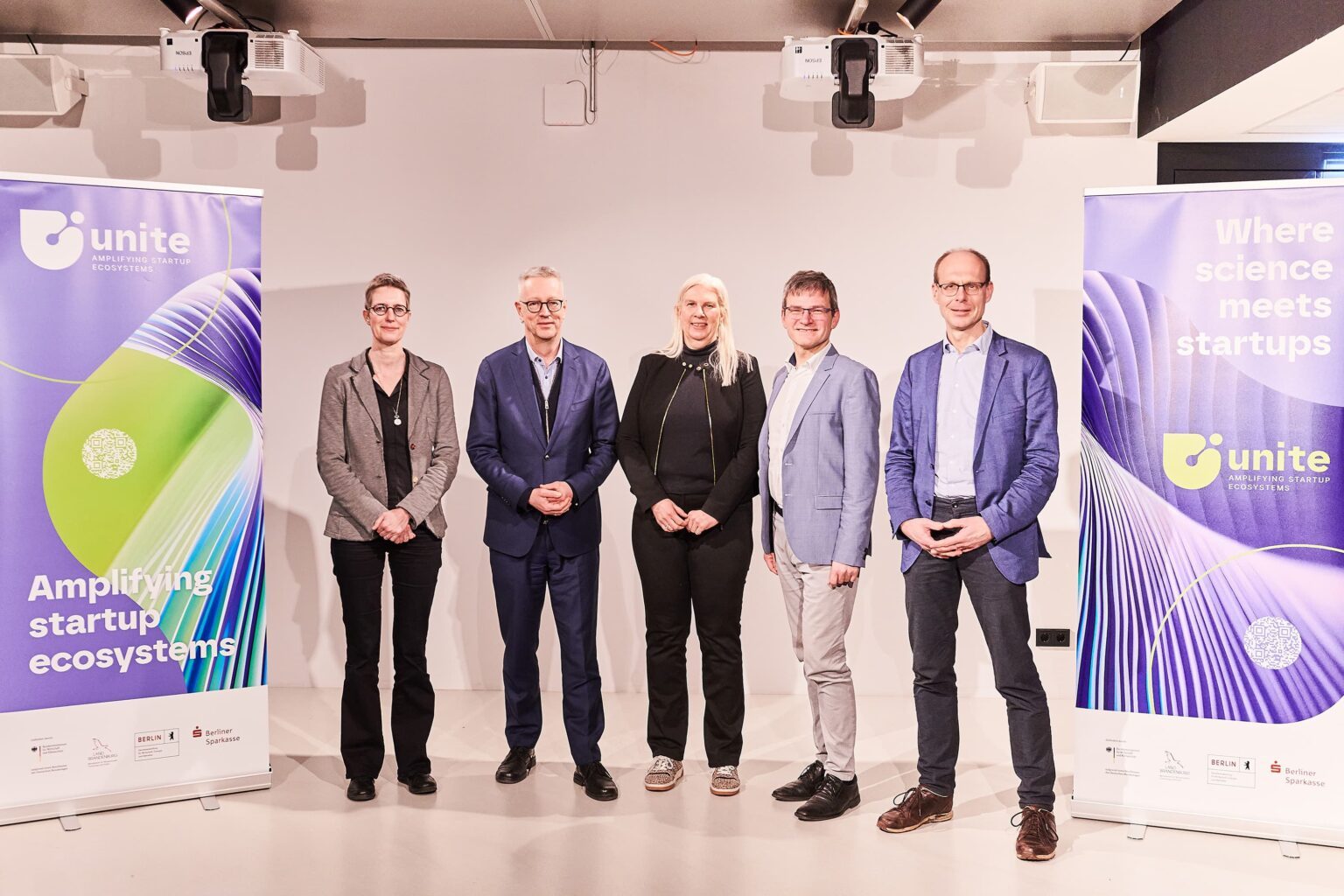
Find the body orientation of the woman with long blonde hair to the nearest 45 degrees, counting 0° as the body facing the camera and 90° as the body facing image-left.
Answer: approximately 0°

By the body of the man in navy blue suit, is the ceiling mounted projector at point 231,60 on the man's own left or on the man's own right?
on the man's own right

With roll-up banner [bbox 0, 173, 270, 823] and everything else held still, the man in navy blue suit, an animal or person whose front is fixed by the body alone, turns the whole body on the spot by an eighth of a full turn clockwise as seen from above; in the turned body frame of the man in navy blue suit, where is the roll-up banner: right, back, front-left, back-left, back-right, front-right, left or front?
front-right
